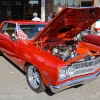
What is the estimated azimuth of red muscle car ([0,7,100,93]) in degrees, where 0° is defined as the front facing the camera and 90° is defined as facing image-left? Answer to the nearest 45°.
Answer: approximately 315°
